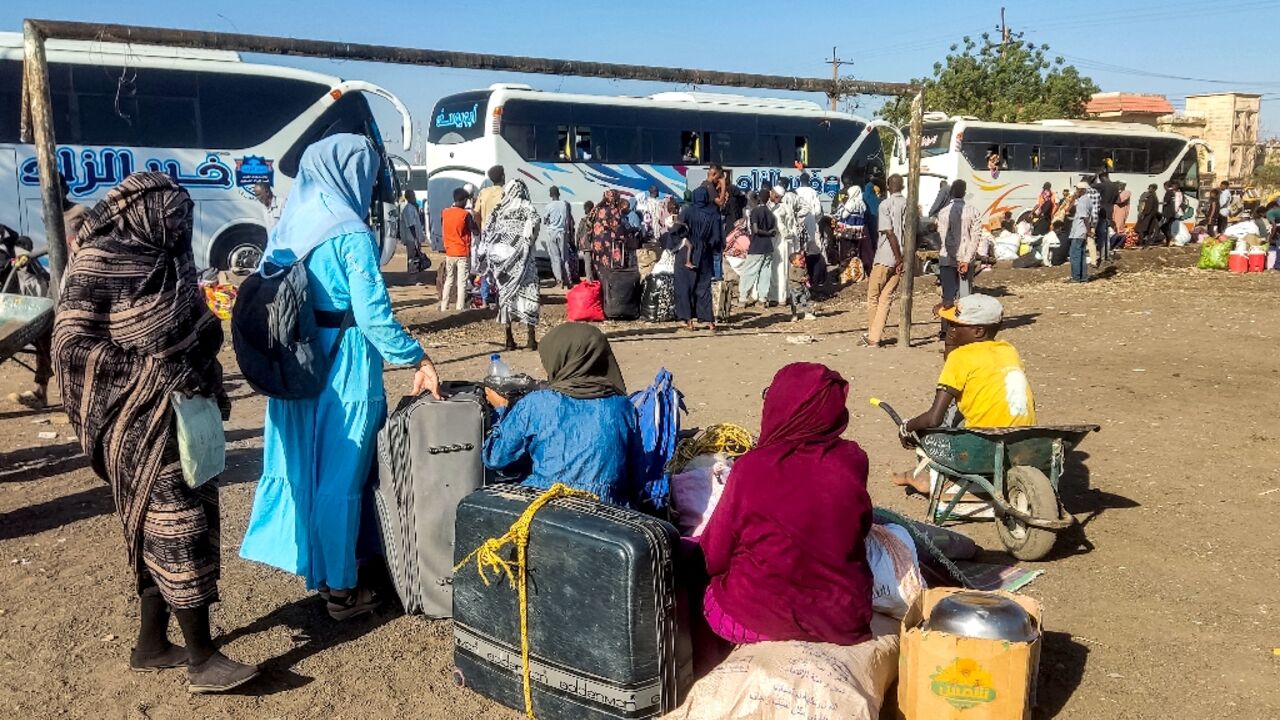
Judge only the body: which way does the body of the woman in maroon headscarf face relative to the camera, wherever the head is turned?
away from the camera

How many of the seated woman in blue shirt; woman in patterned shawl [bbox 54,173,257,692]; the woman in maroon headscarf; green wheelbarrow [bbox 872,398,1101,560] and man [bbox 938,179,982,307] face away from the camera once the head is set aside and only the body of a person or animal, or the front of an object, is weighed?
3

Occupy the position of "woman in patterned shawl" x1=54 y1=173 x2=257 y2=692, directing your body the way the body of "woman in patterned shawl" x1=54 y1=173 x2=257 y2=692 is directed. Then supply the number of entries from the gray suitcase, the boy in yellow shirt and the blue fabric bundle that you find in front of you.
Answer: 3

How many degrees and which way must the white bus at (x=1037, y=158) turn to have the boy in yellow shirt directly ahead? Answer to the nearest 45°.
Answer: approximately 135° to its right

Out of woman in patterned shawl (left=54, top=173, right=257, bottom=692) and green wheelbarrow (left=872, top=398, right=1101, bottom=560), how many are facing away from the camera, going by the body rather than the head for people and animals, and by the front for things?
0

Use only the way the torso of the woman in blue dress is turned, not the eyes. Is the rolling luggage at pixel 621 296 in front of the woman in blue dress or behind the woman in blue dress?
in front

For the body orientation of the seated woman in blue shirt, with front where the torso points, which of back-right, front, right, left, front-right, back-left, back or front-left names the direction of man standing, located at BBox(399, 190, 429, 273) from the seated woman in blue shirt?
front

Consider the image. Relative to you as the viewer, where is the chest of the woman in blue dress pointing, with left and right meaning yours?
facing away from the viewer and to the right of the viewer

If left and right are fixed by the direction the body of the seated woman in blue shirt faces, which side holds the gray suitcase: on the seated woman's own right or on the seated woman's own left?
on the seated woman's own left
